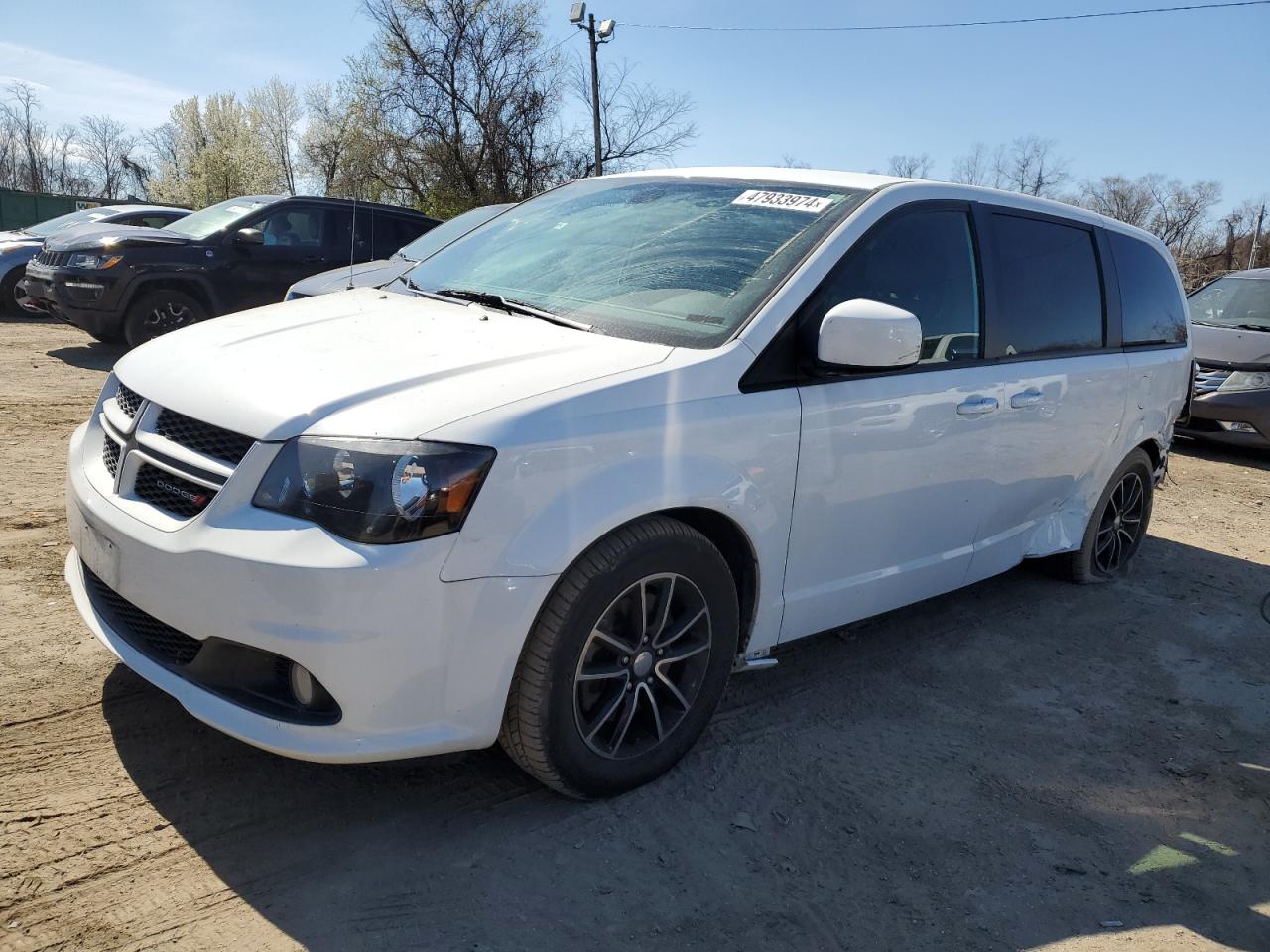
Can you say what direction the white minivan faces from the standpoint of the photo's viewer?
facing the viewer and to the left of the viewer

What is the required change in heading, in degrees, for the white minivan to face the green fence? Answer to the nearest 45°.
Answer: approximately 90° to its right
